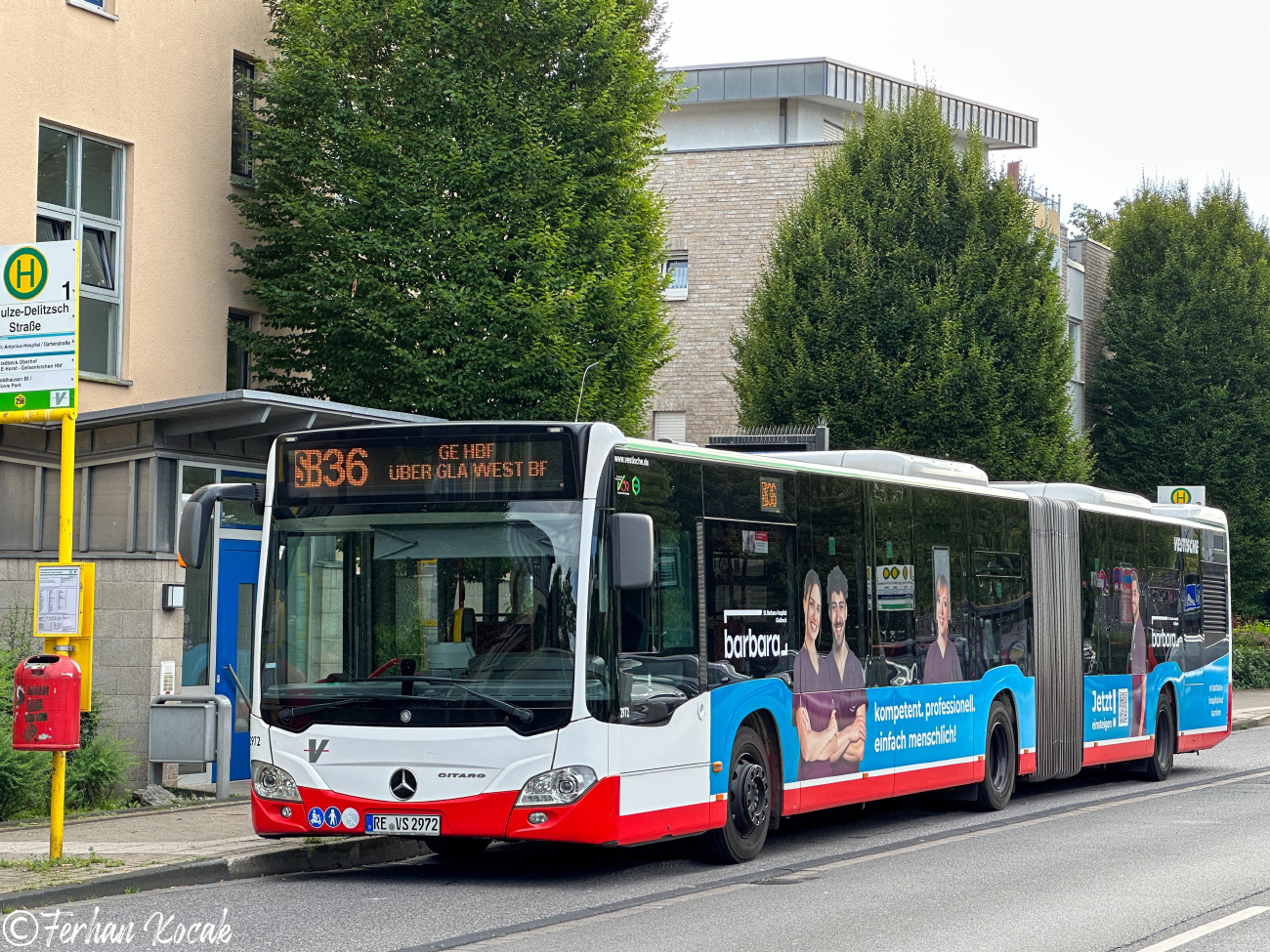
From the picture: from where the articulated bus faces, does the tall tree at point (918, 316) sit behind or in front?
behind

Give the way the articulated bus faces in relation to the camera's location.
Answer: facing the viewer and to the left of the viewer

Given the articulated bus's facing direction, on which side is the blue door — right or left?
on its right

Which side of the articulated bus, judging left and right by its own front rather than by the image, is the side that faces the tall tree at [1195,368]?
back

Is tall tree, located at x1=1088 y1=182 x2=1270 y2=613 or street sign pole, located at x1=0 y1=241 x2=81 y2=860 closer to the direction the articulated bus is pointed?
the street sign pole

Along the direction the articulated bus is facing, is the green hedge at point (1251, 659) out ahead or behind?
behind
